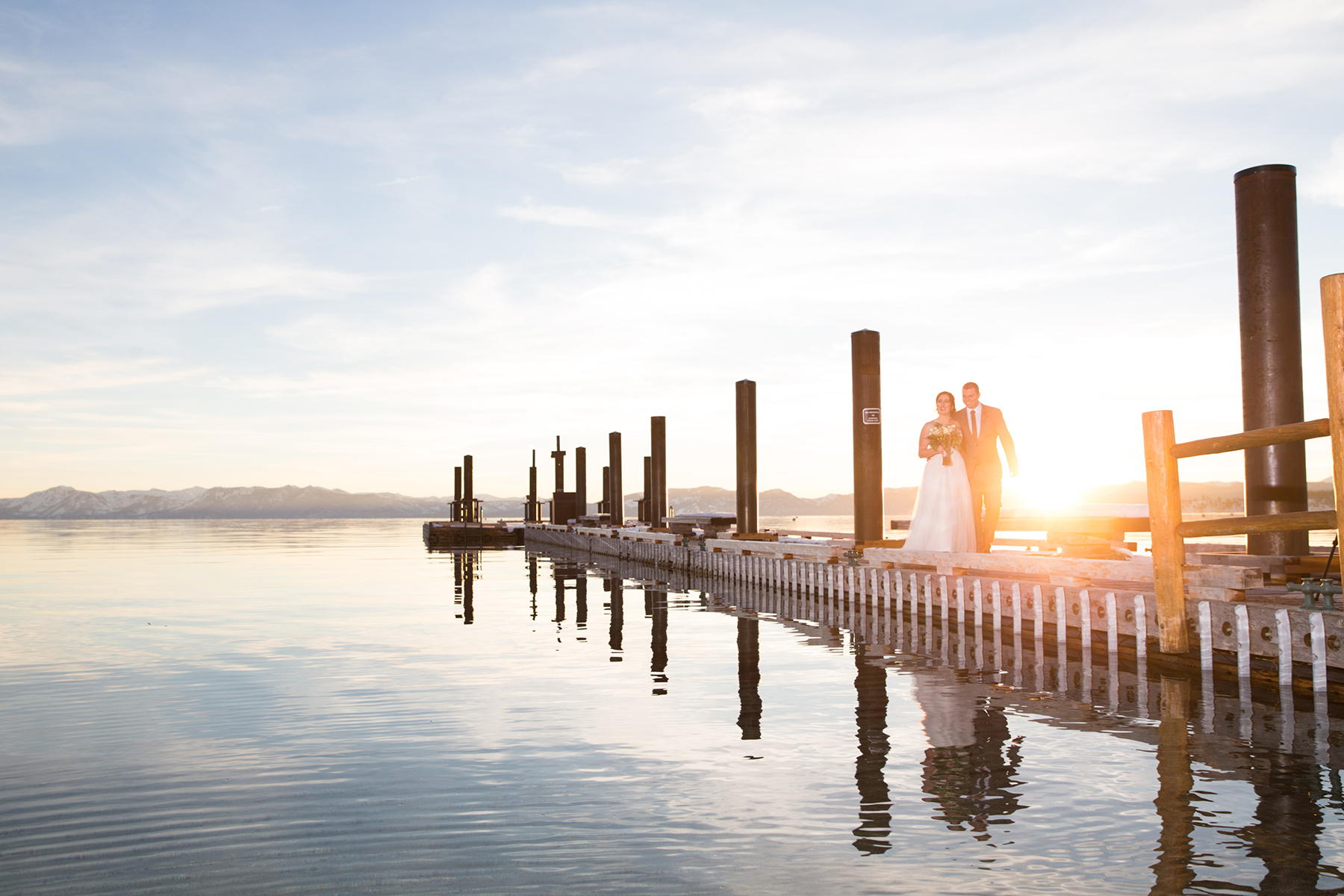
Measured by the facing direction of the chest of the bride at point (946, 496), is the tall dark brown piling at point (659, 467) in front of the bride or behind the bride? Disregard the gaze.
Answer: behind

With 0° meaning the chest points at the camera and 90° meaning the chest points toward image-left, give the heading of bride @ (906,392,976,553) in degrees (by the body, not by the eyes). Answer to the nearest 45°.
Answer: approximately 0°

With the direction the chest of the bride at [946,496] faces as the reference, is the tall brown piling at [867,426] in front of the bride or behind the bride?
behind

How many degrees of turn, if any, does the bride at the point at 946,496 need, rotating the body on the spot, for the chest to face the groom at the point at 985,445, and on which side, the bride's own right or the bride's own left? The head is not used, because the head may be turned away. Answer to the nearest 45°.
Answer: approximately 45° to the bride's own left

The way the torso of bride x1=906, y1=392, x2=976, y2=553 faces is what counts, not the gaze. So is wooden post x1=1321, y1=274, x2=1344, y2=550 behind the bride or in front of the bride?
in front
